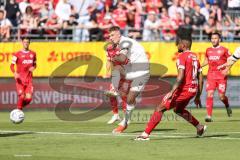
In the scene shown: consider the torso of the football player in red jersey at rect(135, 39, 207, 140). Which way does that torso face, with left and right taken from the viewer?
facing away from the viewer and to the left of the viewer

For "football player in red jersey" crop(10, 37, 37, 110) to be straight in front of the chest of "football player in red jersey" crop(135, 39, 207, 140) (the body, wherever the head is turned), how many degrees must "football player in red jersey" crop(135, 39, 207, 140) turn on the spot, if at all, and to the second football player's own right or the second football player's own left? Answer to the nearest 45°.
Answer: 0° — they already face them

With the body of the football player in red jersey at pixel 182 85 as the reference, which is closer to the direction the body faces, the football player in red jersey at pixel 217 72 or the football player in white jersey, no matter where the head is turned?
the football player in white jersey

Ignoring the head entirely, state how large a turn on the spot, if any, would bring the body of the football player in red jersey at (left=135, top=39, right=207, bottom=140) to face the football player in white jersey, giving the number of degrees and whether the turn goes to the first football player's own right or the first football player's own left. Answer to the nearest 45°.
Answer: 0° — they already face them
